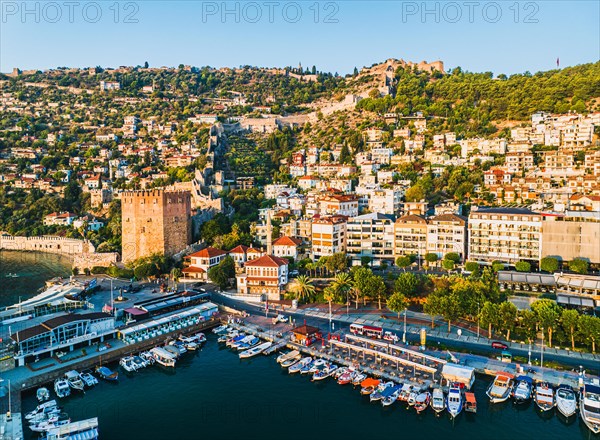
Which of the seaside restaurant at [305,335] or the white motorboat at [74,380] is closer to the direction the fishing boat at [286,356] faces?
the white motorboat

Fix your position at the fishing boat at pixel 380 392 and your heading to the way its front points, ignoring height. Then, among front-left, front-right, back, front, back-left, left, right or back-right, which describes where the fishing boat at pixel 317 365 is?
right

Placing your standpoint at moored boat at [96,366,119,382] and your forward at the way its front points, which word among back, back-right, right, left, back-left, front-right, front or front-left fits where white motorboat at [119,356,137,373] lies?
left

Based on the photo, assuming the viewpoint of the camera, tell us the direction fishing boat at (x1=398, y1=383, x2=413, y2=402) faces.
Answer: facing the viewer and to the left of the viewer

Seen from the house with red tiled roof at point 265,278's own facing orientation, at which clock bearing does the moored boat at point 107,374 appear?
The moored boat is roughly at 1 o'clock from the house with red tiled roof.

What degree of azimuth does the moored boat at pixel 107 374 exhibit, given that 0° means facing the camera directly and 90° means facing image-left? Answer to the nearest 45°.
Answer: approximately 315°

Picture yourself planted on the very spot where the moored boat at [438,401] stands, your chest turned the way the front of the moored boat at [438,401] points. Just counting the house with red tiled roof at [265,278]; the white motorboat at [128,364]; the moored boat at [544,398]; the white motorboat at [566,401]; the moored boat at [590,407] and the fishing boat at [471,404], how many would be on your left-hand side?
4

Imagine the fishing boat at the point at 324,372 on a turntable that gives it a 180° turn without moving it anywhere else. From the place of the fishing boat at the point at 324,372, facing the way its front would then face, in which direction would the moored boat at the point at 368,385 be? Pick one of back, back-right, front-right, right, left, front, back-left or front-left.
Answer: right

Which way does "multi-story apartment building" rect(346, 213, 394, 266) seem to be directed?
toward the camera

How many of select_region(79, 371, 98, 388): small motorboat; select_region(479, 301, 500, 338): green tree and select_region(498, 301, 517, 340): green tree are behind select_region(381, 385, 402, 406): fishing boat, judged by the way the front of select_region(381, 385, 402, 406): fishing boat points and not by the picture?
2

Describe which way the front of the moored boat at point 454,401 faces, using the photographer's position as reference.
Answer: facing the viewer

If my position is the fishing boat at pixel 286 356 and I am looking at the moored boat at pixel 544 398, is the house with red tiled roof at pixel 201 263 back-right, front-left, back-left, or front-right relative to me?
back-left

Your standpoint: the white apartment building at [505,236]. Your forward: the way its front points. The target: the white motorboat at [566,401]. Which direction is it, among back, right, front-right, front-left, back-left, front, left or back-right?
front

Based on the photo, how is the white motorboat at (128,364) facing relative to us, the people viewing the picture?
facing the viewer and to the right of the viewer

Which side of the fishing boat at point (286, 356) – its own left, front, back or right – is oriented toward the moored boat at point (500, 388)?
left
